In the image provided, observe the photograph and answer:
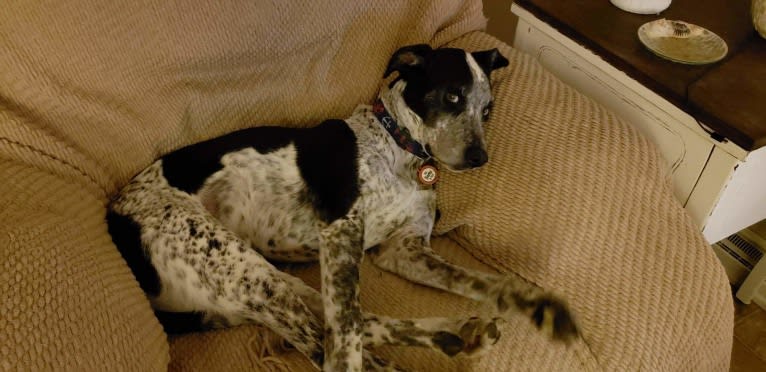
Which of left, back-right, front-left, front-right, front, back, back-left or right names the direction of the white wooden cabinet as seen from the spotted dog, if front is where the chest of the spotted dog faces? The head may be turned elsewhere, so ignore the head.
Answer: front

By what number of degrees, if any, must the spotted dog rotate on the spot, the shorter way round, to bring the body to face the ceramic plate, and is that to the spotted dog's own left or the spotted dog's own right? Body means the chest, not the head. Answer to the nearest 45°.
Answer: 0° — it already faces it

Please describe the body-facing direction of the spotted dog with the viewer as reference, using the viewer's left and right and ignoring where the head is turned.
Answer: facing to the right of the viewer

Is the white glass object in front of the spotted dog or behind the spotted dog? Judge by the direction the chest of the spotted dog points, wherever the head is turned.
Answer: in front
